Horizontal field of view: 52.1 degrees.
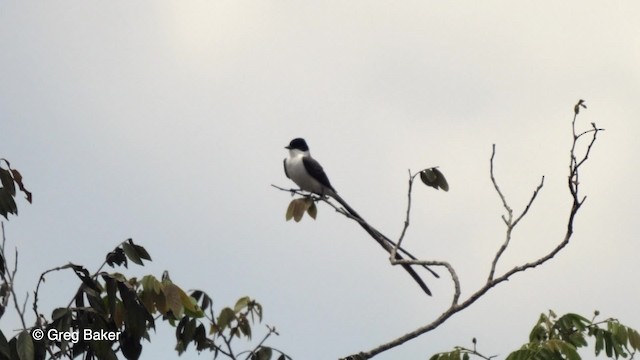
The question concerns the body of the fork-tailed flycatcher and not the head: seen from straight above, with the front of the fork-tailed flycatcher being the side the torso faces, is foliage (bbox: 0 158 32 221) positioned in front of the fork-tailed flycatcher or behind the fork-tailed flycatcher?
in front

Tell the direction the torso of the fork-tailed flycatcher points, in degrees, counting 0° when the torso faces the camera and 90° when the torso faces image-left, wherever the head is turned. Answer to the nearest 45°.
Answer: approximately 45°

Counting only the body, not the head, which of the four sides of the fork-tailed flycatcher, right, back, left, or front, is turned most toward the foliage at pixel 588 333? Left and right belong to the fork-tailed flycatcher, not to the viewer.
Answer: left

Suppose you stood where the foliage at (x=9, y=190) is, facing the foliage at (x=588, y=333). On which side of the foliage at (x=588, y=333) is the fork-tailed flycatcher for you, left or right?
left
